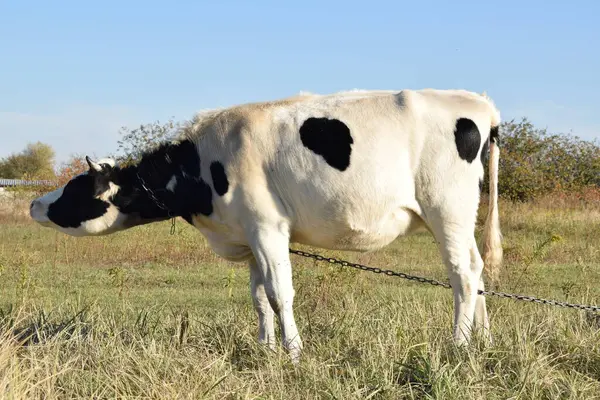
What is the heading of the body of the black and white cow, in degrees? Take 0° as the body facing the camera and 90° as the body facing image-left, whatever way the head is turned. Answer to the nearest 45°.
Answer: approximately 90°

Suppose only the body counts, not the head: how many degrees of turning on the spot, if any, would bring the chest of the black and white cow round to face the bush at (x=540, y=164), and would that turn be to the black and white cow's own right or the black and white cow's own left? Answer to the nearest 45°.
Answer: approximately 135° to the black and white cow's own right
